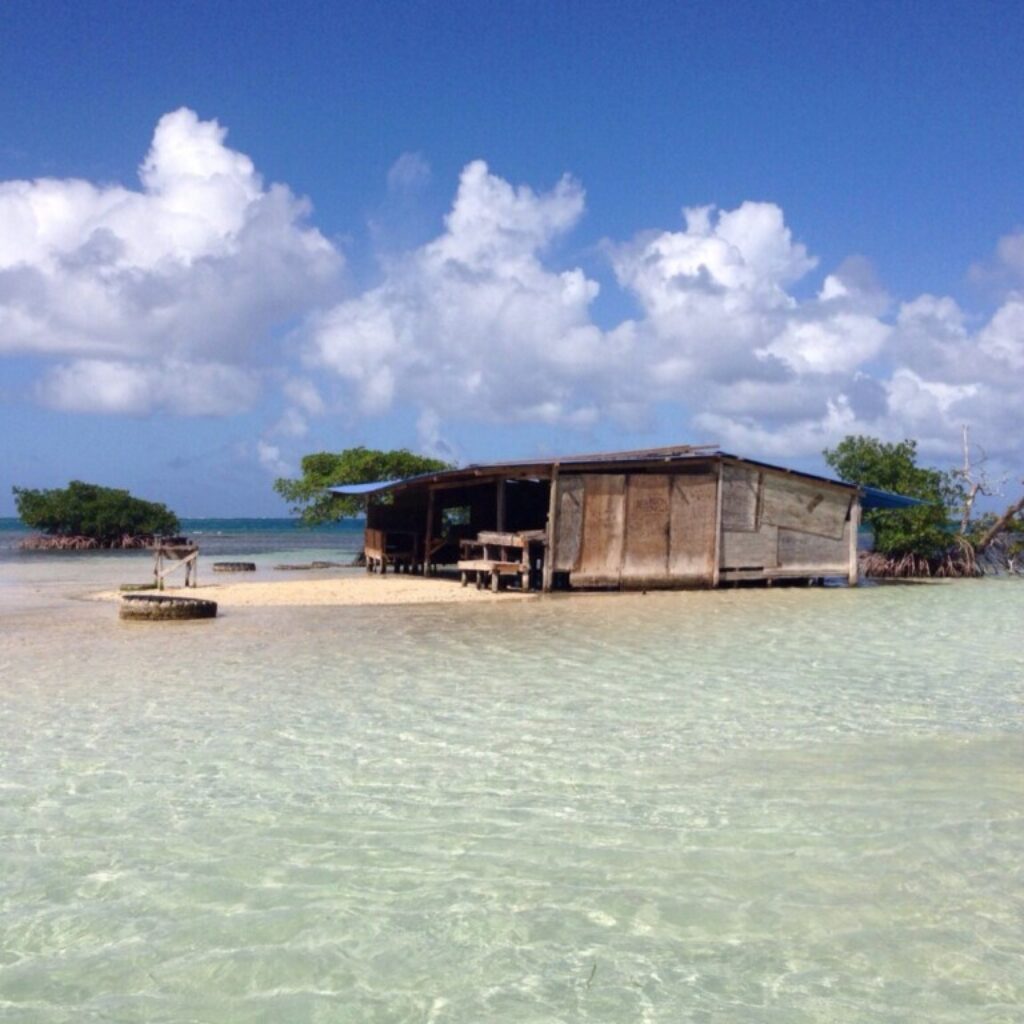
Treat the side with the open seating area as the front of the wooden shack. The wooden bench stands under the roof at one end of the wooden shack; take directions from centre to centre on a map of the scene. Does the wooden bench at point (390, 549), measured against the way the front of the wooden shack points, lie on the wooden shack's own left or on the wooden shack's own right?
on the wooden shack's own right

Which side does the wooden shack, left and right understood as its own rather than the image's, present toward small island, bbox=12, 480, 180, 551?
right

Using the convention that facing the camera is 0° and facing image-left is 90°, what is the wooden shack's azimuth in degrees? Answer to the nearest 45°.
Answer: approximately 45°
